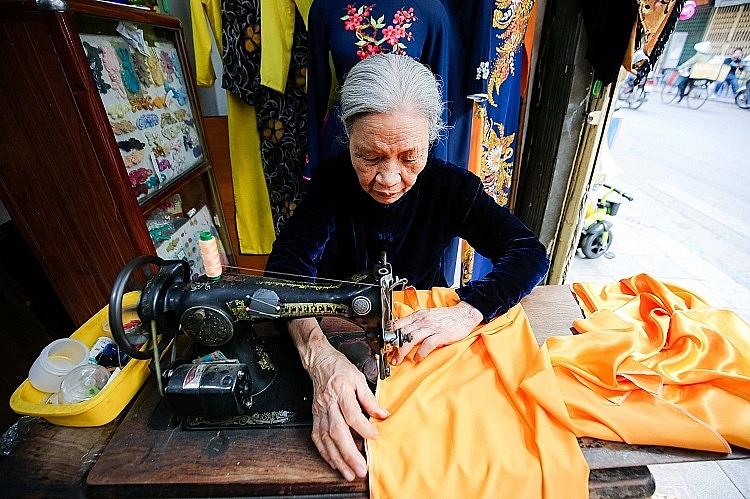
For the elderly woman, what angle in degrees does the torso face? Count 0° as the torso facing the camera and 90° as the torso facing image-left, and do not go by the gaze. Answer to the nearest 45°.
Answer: approximately 0°

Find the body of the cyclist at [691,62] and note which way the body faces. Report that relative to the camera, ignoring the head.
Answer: to the viewer's left

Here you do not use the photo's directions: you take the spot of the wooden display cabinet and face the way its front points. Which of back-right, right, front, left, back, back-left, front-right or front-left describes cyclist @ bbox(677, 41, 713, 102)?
front-left

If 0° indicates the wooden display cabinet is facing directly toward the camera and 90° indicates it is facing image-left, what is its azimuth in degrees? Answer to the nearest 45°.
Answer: approximately 315°

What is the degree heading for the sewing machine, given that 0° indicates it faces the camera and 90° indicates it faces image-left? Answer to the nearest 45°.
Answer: approximately 180°

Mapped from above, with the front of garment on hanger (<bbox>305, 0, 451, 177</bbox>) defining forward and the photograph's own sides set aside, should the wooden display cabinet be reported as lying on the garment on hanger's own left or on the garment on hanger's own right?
on the garment on hanger's own right

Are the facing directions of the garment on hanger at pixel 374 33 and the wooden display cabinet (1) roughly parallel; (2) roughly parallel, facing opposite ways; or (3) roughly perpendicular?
roughly perpendicular

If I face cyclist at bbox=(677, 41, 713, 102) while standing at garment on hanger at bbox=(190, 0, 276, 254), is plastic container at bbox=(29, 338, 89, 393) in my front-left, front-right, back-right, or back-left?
back-right

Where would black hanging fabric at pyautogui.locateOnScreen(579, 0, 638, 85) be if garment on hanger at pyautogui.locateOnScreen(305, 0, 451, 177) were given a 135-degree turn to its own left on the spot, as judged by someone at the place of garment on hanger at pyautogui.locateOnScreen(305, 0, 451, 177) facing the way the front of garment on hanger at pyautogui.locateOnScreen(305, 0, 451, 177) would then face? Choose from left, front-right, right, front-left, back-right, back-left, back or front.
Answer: front-right

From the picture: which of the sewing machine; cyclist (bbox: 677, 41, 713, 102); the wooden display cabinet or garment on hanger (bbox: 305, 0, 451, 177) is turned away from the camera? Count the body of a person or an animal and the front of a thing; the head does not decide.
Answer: the sewing machine
